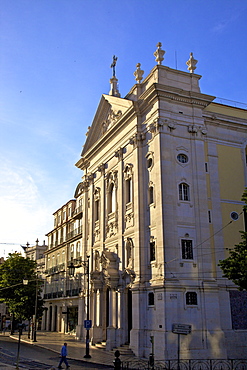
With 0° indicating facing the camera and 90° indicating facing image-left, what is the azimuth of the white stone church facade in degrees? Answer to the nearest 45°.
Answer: approximately 45°

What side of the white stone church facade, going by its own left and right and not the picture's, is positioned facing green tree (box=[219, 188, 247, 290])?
left
